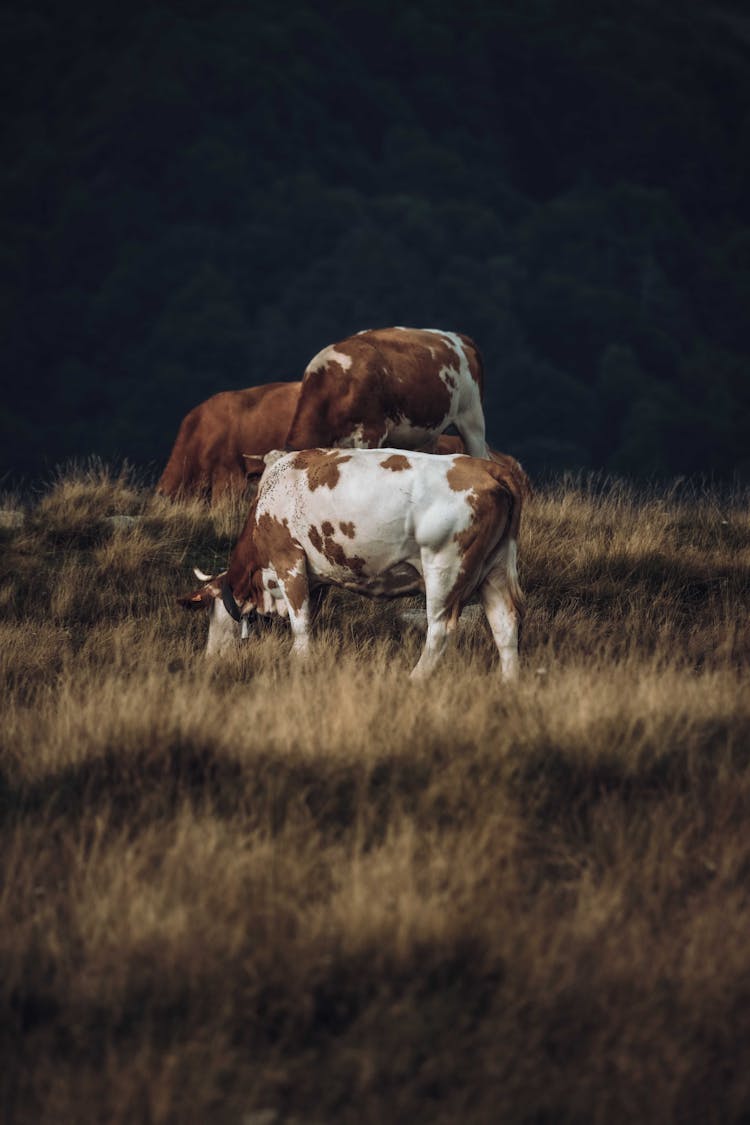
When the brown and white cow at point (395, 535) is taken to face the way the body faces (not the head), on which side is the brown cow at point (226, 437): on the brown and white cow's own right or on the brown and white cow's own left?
on the brown and white cow's own right

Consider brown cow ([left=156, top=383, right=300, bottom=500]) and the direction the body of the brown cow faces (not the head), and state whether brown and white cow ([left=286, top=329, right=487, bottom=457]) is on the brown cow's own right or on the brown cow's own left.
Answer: on the brown cow's own left

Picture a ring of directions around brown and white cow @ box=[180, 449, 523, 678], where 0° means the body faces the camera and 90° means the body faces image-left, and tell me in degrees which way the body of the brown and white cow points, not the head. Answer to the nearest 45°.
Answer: approximately 90°

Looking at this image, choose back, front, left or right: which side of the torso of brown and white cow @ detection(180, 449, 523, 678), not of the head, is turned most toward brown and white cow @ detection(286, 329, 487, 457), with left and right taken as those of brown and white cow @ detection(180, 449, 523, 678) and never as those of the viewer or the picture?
right

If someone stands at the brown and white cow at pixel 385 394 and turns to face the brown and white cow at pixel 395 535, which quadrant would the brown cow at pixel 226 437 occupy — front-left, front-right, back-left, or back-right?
back-right
